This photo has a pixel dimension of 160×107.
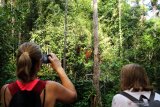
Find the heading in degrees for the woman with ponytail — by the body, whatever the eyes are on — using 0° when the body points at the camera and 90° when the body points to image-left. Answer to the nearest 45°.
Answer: approximately 180°
